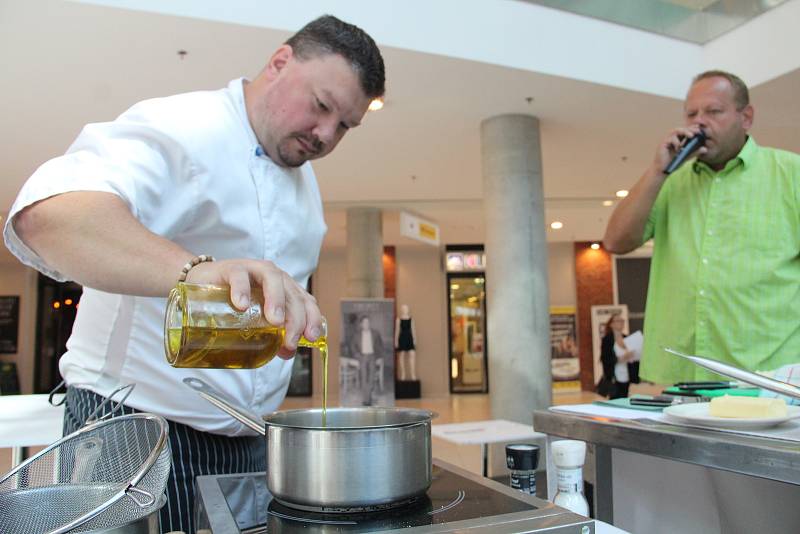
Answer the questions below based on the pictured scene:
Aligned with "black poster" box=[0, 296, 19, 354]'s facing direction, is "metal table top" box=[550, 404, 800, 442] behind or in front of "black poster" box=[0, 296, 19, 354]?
in front

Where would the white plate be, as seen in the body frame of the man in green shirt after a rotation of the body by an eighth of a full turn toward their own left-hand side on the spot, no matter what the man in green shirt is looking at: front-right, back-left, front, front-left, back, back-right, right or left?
front

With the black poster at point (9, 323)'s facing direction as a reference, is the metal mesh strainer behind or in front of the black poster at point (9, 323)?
in front

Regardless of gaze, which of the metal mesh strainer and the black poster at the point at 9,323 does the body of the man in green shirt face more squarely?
the metal mesh strainer

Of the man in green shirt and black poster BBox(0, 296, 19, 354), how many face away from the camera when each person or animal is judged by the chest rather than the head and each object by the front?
0

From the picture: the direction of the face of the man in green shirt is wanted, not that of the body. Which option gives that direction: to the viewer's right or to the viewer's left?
to the viewer's left

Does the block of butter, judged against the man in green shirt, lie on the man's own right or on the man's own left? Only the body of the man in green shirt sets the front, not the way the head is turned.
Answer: on the man's own left

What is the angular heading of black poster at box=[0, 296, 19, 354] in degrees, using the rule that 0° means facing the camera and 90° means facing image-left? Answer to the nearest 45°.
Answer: approximately 0°

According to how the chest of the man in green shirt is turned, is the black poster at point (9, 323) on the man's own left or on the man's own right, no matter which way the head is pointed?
on the man's own right

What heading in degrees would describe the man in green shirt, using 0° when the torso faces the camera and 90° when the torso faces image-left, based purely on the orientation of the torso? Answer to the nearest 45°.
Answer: approximately 45°

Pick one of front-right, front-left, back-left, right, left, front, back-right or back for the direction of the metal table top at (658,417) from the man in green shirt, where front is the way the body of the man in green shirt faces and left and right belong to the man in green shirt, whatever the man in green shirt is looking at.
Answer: front-left

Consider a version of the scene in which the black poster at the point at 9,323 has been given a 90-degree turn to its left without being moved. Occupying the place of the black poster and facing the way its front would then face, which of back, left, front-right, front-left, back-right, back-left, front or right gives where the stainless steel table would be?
right
